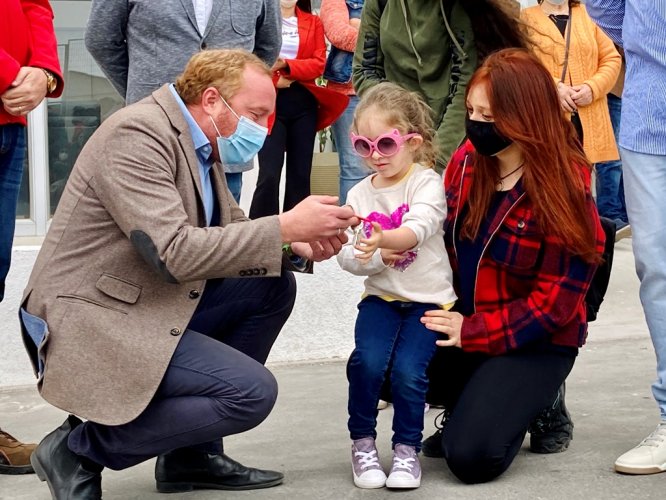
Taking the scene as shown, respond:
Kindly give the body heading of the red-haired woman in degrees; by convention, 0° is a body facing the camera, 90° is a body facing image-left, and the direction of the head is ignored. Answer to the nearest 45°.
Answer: approximately 45°

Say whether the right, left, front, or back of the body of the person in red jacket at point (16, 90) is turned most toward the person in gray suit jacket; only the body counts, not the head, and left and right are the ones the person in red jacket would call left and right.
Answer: left

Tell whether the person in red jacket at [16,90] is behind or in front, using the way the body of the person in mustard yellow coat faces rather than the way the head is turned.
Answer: in front

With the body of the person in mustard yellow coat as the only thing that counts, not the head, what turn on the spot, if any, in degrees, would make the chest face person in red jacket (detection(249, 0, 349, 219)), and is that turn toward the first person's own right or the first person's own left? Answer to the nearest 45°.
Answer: approximately 90° to the first person's own right
